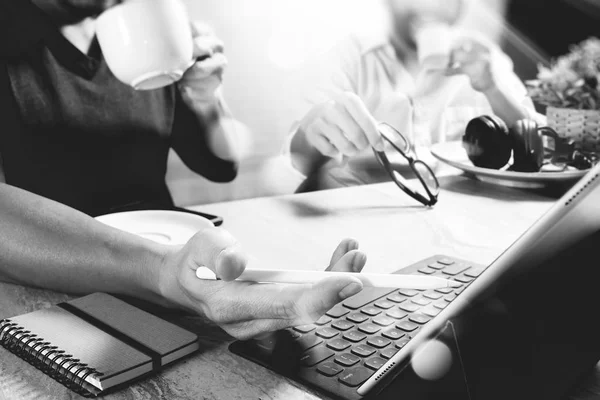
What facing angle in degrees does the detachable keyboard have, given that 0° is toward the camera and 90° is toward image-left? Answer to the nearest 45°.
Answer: approximately 135°

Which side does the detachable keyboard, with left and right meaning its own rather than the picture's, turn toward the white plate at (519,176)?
right

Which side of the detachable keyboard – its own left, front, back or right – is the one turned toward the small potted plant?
right

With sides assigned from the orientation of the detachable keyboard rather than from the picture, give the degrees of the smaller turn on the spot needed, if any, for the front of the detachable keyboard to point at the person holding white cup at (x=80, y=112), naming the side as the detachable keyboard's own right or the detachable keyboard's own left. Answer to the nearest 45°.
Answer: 0° — it already faces them

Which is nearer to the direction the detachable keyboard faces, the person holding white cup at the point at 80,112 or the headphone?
the person holding white cup

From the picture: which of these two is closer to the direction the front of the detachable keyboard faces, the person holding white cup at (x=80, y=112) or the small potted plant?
the person holding white cup

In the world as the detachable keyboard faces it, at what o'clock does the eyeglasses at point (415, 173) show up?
The eyeglasses is roughly at 2 o'clock from the detachable keyboard.

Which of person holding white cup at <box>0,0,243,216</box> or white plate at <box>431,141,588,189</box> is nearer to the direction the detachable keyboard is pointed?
the person holding white cup
